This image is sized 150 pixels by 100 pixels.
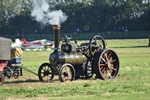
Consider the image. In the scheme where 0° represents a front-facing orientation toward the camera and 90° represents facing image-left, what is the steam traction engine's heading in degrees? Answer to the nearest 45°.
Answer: approximately 45°
